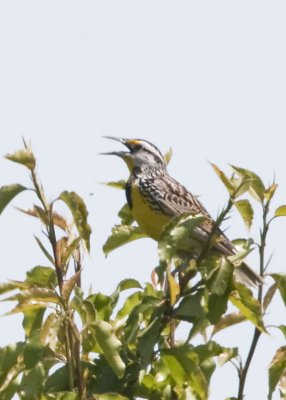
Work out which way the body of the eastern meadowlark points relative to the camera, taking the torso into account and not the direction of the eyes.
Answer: to the viewer's left
